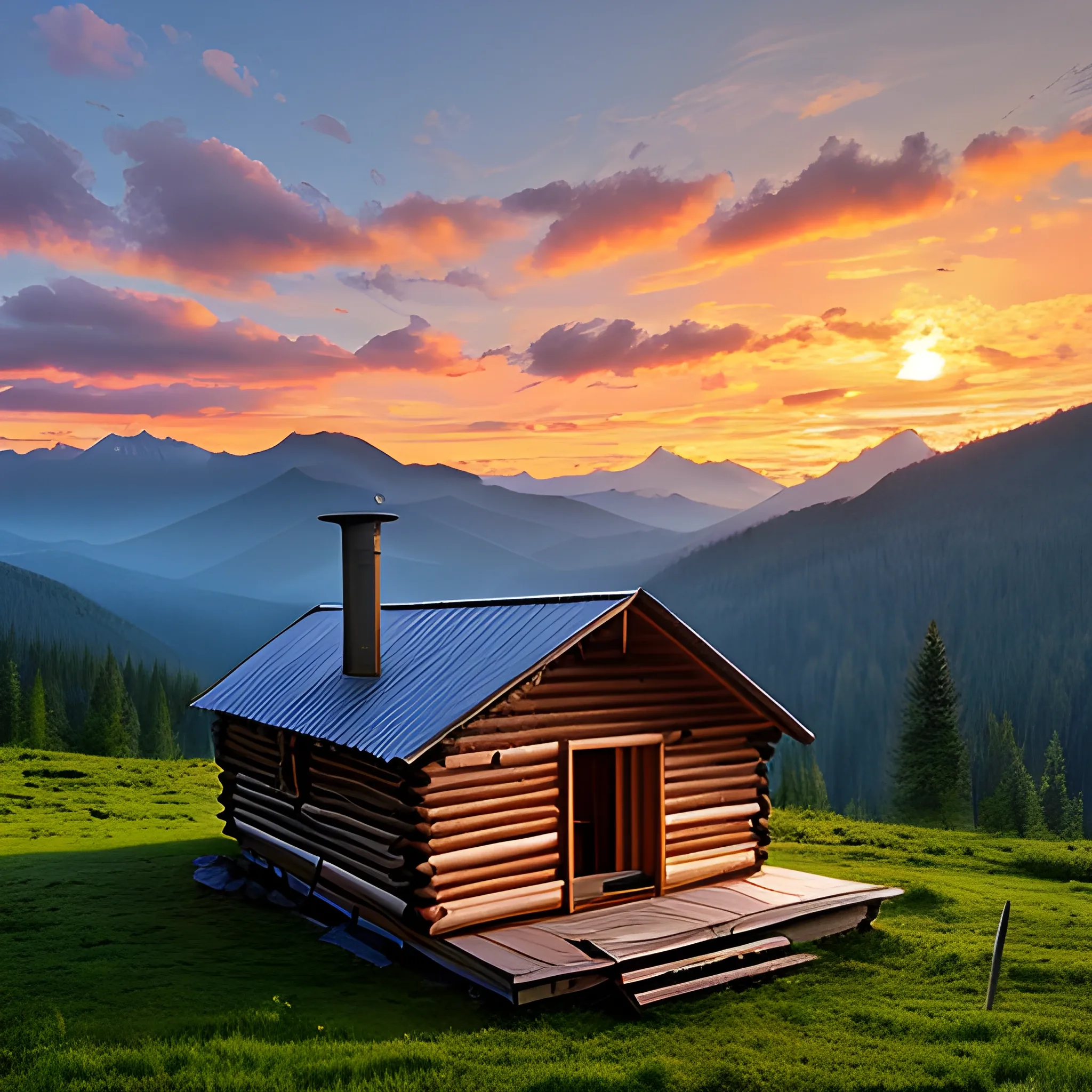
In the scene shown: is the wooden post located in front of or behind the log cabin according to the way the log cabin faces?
in front

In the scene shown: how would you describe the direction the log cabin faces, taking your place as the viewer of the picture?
facing the viewer and to the right of the viewer
